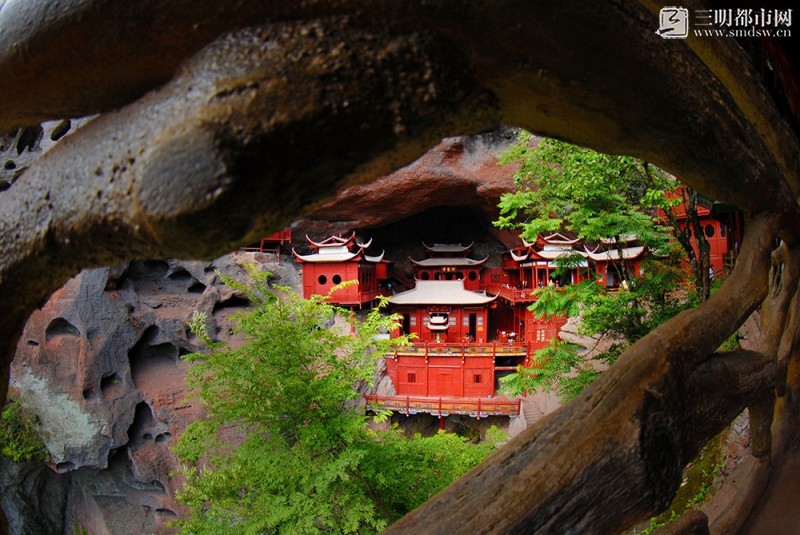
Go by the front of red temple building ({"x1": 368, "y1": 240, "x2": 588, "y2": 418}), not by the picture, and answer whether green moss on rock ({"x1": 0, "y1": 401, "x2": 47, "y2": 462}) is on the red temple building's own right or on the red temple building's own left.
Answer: on the red temple building's own right

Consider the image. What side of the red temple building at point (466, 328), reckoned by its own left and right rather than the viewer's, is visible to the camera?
front

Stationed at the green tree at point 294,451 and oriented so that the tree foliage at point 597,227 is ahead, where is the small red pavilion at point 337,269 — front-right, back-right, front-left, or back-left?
front-left

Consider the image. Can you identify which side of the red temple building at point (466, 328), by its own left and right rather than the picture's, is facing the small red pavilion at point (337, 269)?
right

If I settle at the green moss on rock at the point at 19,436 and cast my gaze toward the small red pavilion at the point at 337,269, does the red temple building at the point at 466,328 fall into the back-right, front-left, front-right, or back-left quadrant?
front-right

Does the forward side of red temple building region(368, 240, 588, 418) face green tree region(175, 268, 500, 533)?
yes
